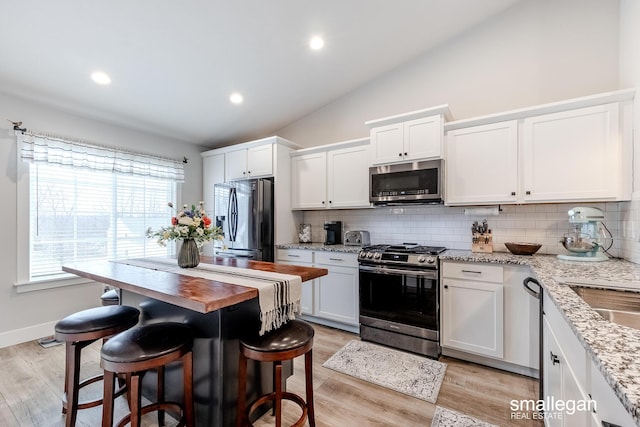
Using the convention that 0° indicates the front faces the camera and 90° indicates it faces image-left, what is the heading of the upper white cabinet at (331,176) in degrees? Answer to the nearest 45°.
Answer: approximately 45°

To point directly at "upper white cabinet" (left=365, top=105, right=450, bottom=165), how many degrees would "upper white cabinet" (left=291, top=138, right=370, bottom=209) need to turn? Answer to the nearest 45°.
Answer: approximately 90° to its left

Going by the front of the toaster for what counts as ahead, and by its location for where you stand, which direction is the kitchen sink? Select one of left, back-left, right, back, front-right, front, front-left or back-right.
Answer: left

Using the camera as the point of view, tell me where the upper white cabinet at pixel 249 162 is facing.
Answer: facing the viewer and to the left of the viewer

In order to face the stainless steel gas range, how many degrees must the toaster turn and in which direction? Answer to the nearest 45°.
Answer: approximately 90° to its left

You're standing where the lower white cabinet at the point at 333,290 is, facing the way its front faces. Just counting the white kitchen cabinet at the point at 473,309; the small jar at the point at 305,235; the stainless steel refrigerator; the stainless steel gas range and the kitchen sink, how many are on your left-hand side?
3

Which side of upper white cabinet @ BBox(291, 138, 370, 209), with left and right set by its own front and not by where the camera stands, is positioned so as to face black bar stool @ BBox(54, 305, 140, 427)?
front

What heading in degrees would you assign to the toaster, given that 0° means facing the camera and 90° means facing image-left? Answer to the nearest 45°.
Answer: approximately 45°

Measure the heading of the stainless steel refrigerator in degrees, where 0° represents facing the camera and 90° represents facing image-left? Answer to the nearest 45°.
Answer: approximately 45°

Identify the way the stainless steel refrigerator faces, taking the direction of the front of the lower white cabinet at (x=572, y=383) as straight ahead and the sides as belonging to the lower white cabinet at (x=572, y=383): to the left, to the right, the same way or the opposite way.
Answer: to the left

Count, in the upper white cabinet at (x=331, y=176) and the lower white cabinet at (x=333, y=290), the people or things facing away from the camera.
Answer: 0

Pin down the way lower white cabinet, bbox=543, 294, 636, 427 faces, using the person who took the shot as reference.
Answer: facing to the left of the viewer
